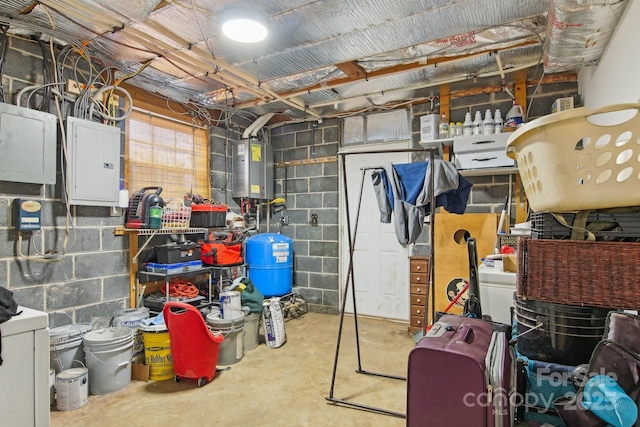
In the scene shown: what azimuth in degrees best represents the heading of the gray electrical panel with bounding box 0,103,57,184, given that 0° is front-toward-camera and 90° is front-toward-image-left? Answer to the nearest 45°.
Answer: approximately 315°

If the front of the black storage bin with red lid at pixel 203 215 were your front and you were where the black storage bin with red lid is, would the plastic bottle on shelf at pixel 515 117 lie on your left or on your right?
on your left

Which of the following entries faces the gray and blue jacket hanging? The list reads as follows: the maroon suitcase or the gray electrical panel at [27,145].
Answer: the gray electrical panel

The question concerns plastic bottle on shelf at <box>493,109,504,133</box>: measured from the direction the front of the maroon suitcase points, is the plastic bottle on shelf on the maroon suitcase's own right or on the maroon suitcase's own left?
on the maroon suitcase's own left

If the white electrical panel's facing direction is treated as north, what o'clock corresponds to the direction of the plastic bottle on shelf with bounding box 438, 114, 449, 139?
The plastic bottle on shelf is roughly at 11 o'clock from the white electrical panel.
